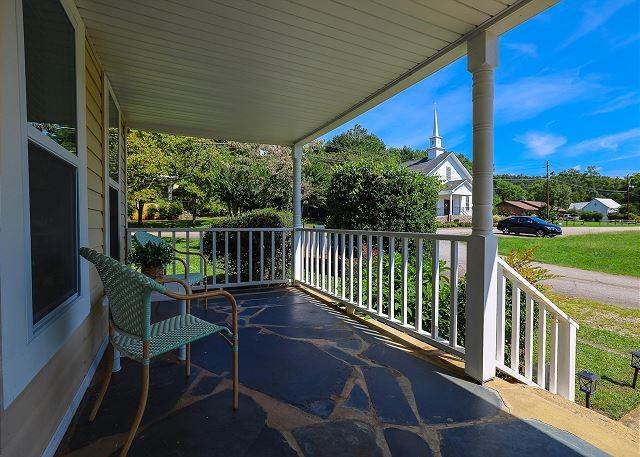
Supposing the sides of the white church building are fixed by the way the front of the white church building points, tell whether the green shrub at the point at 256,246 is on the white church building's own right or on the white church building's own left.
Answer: on the white church building's own right

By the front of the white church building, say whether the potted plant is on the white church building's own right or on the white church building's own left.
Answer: on the white church building's own right

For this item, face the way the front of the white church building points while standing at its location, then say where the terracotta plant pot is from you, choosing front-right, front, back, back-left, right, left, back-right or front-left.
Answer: front-right

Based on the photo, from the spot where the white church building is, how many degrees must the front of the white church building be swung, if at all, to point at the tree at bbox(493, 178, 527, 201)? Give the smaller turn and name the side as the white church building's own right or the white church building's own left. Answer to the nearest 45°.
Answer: approximately 135° to the white church building's own left

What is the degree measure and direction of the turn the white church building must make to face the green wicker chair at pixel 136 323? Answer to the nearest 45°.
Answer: approximately 45° to its right

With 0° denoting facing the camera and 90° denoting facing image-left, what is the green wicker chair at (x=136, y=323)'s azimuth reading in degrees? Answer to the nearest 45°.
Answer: approximately 225°

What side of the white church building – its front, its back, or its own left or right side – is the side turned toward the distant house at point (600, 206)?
left
